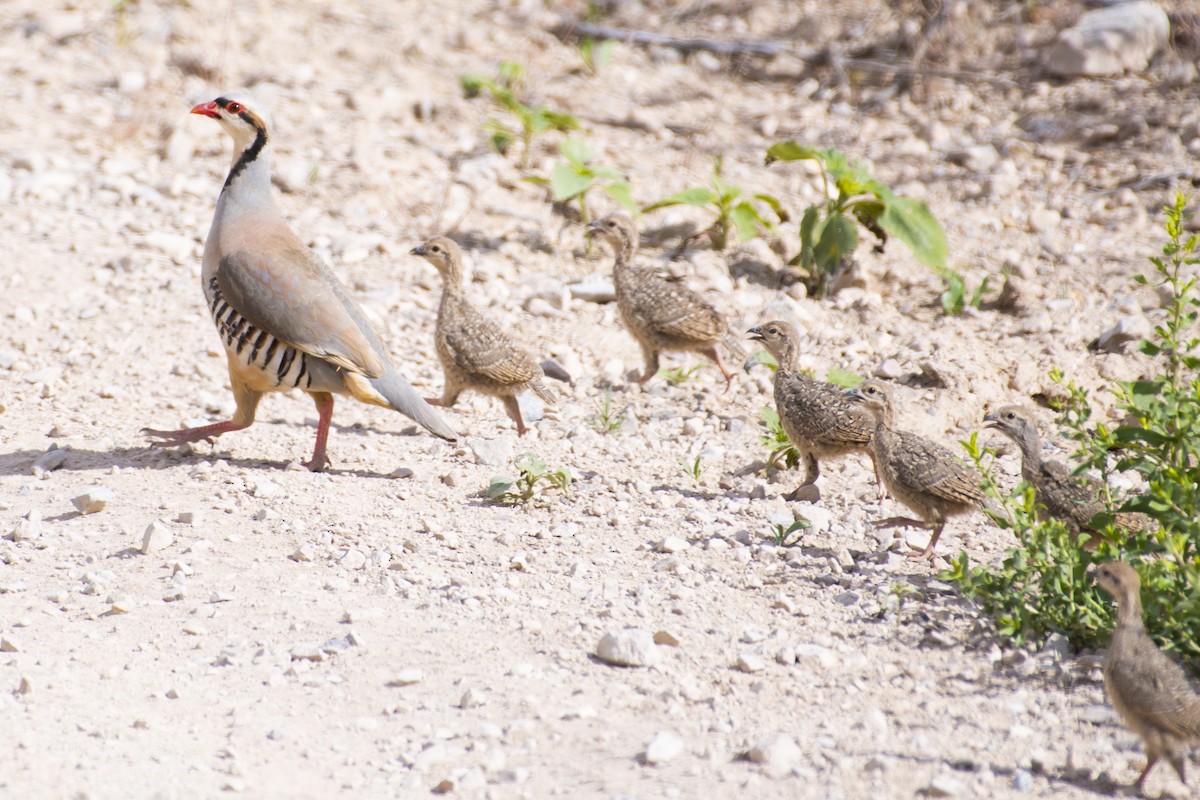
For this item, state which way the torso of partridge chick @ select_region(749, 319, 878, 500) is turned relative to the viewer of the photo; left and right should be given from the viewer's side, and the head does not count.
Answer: facing to the left of the viewer

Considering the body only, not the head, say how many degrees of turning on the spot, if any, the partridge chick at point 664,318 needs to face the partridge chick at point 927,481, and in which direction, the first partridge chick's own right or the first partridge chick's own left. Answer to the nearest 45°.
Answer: approximately 135° to the first partridge chick's own left

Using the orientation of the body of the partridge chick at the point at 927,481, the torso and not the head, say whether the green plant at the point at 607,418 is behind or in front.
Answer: in front

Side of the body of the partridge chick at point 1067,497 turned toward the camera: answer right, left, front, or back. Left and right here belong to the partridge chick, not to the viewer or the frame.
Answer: left

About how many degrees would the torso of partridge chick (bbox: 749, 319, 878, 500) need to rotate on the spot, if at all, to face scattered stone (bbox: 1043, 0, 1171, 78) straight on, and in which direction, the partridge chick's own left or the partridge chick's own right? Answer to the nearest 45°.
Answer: approximately 90° to the partridge chick's own right

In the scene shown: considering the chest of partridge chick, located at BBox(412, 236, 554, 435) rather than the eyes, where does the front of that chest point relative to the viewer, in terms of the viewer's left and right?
facing to the left of the viewer

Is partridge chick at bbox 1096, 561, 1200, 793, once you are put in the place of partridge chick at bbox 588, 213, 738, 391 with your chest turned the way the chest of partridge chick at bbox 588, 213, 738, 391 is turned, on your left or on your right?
on your left

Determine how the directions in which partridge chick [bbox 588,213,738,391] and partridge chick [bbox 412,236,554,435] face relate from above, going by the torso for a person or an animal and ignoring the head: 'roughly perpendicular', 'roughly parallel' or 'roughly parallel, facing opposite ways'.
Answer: roughly parallel

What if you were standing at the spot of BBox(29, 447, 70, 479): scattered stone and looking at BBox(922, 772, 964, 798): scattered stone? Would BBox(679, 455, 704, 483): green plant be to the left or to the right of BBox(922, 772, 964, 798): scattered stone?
left

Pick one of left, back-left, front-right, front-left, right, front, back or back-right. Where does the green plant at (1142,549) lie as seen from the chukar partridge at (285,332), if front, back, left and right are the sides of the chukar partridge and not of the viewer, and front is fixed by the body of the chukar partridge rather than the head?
back-left

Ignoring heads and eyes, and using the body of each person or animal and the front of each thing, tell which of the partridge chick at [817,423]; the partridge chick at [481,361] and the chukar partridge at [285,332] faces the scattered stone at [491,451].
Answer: the partridge chick at [817,423]

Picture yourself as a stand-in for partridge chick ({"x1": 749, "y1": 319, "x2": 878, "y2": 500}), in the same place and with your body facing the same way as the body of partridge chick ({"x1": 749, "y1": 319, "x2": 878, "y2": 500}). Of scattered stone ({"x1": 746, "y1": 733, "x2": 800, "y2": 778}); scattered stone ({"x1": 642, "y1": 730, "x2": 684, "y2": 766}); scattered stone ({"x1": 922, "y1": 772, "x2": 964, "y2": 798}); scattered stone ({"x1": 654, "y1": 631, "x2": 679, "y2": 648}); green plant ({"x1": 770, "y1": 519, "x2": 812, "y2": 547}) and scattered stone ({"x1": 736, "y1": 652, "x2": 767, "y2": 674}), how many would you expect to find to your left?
6

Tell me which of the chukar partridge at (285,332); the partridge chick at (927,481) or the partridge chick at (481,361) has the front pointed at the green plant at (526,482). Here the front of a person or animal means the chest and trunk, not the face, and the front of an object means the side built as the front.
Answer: the partridge chick at (927,481)

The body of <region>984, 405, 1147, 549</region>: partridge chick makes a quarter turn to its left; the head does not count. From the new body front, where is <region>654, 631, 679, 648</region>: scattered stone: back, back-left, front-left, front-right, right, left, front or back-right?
front-right

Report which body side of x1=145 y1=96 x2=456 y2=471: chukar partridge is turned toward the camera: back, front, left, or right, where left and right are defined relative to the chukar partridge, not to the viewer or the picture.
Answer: left

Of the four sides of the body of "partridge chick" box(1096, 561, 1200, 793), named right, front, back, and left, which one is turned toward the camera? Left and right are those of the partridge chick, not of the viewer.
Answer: left

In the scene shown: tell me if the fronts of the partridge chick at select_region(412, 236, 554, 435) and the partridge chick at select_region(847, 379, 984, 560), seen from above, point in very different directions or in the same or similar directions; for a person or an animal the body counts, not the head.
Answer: same or similar directions

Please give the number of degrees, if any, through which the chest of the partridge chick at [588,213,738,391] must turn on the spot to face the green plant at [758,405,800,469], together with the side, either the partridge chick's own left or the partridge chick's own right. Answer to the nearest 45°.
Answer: approximately 135° to the partridge chick's own left
